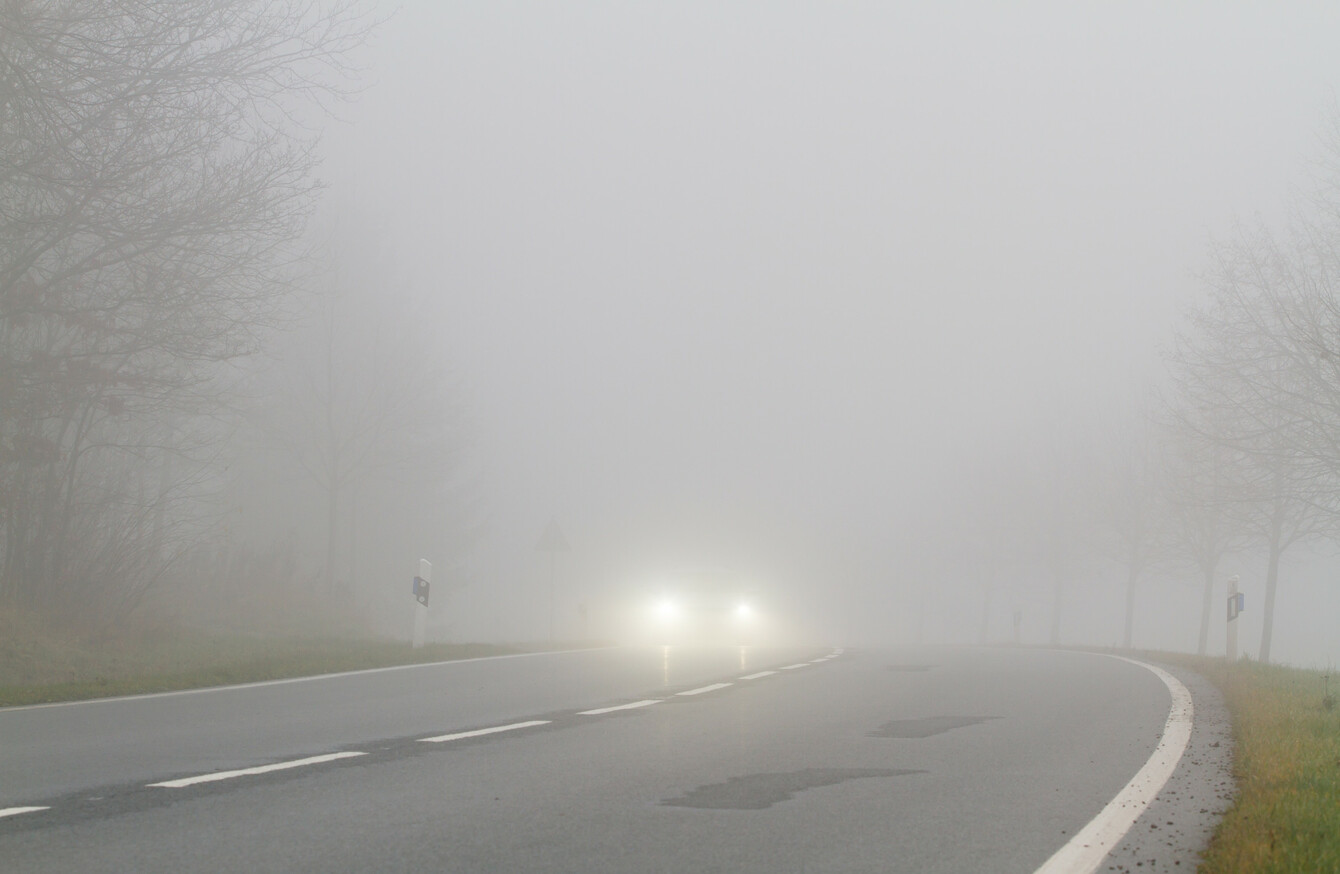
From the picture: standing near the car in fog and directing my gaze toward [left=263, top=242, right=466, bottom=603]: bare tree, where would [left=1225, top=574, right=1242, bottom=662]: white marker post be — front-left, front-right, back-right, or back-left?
back-left

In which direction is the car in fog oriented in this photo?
toward the camera

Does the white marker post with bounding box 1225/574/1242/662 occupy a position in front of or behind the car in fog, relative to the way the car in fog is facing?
in front
